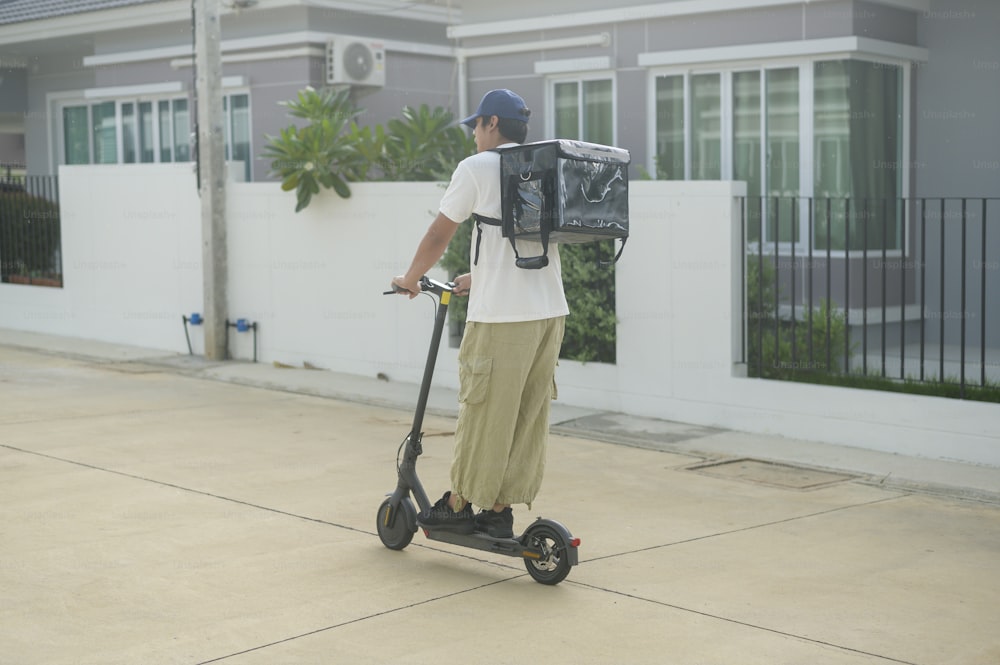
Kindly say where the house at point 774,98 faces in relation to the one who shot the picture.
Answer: facing the viewer and to the left of the viewer

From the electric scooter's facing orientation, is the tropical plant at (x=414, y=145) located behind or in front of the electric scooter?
in front

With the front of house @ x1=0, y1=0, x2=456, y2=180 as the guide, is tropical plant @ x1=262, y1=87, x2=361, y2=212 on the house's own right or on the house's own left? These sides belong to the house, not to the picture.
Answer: on the house's own left

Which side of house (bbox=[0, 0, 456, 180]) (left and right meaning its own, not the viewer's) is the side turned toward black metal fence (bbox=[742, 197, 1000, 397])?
left

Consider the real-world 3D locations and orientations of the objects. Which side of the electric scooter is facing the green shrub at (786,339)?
right

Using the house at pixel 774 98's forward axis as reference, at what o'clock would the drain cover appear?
The drain cover is roughly at 11 o'clock from the house.

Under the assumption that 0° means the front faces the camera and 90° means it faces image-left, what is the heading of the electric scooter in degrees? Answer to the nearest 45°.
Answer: approximately 135°
